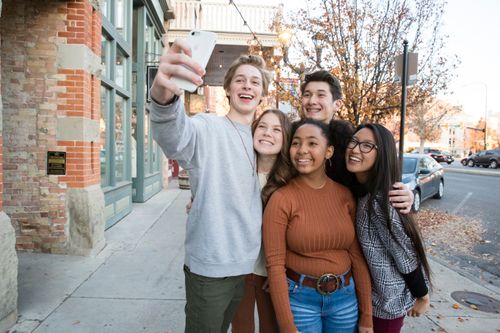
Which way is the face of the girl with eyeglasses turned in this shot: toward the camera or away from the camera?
toward the camera

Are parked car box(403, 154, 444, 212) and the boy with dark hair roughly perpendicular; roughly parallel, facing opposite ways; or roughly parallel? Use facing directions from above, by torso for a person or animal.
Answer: roughly parallel

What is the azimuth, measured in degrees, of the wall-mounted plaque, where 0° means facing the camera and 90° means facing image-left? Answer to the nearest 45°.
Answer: approximately 0°

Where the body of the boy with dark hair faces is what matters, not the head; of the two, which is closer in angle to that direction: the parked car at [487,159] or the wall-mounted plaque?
the wall-mounted plaque

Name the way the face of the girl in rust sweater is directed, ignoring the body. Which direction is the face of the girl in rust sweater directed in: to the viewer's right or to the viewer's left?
to the viewer's left

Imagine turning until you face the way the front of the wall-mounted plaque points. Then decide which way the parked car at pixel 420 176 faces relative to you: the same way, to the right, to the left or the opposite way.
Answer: to the right

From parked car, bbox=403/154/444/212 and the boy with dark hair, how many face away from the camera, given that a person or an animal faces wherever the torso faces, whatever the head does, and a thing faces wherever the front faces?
0

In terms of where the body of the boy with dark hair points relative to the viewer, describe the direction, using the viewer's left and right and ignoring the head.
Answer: facing the viewer and to the left of the viewer

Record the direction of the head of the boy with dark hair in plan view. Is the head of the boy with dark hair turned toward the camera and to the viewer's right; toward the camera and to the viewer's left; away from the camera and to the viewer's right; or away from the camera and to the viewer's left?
toward the camera and to the viewer's left

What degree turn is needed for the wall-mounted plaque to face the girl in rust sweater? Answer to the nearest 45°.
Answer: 0° — it already faces them

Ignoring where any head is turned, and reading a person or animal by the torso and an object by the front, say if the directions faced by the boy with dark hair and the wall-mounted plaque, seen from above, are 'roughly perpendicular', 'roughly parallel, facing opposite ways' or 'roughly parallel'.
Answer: roughly perpendicular

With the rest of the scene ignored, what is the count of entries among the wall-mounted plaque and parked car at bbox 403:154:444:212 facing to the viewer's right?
0

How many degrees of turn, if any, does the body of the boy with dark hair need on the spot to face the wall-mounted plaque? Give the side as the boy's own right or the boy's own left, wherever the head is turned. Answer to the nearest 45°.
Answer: approximately 45° to the boy's own right

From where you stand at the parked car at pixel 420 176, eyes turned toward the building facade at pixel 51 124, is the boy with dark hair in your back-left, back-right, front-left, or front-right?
front-left

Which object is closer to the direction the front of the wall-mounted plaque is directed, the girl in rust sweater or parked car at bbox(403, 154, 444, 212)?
the girl in rust sweater

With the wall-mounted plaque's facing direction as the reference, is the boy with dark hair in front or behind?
in front

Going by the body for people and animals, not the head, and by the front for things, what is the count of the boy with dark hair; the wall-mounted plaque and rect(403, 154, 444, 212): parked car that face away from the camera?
0
